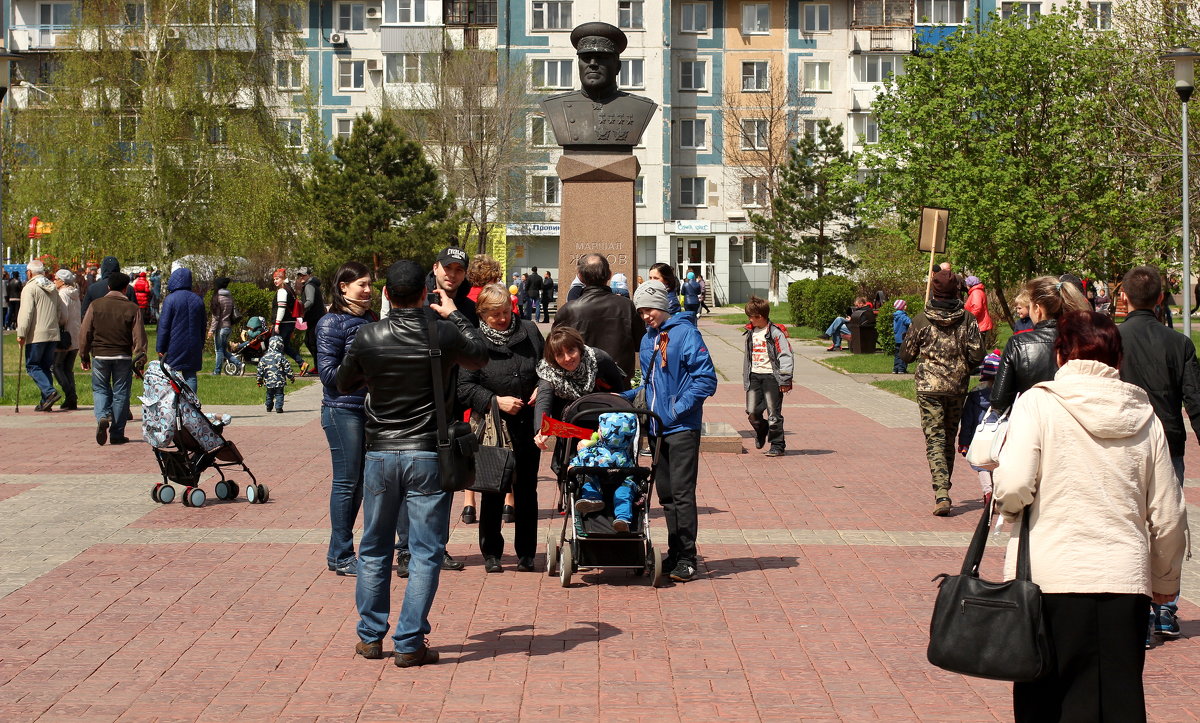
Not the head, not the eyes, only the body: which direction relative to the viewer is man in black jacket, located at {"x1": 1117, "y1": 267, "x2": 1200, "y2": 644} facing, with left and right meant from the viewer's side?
facing away from the viewer

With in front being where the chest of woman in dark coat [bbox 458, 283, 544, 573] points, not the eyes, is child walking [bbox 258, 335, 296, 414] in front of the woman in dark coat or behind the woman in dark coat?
behind

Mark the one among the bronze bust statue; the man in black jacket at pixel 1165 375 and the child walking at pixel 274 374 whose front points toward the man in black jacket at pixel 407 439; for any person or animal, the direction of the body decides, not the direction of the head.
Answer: the bronze bust statue

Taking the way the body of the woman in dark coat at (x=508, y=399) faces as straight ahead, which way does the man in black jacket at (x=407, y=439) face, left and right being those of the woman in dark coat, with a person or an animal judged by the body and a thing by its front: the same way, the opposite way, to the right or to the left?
the opposite way

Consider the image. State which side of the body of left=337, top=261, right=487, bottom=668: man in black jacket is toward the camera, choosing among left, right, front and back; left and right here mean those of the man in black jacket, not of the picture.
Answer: back

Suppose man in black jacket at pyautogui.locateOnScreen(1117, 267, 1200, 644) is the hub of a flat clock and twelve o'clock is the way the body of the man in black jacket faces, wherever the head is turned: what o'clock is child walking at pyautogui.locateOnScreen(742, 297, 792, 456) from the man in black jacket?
The child walking is roughly at 11 o'clock from the man in black jacket.

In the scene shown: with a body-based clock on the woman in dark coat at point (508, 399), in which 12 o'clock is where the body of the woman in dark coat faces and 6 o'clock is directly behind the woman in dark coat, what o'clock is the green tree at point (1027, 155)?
The green tree is roughly at 7 o'clock from the woman in dark coat.

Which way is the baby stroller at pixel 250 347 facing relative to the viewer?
to the viewer's left

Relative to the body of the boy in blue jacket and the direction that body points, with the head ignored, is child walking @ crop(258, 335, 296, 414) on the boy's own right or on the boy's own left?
on the boy's own right
